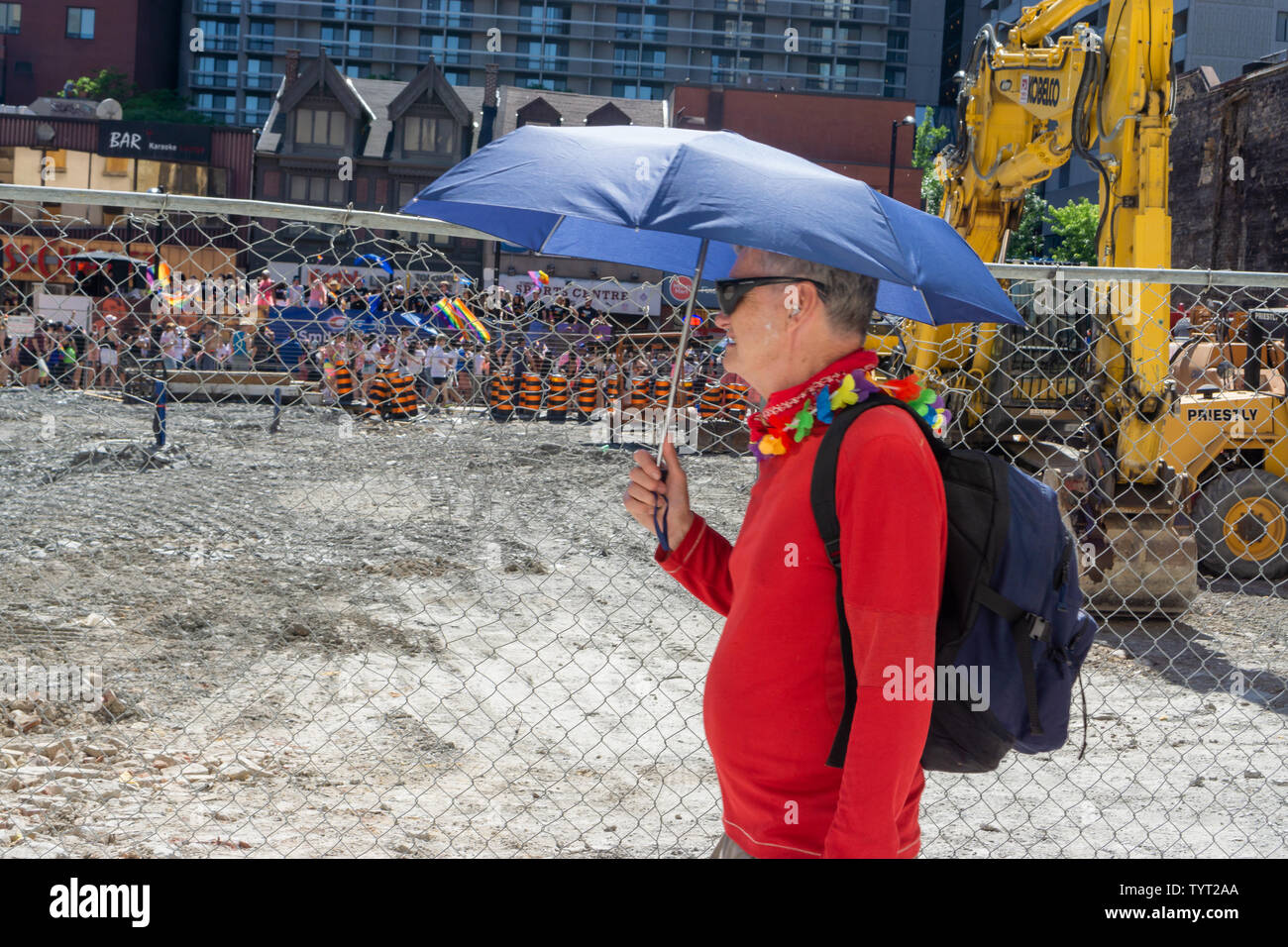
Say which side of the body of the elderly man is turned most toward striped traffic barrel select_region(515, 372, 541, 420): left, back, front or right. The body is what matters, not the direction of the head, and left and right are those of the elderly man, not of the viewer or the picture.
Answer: right

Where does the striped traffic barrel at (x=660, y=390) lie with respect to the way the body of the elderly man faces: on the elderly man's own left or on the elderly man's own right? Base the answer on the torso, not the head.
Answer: on the elderly man's own right

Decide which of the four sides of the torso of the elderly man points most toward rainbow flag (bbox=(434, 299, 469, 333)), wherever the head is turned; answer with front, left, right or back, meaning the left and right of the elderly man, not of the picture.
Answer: right

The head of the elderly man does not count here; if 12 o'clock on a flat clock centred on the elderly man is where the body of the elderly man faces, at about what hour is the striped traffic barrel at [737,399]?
The striped traffic barrel is roughly at 3 o'clock from the elderly man.

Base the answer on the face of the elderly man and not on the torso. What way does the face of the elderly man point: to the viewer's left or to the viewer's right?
to the viewer's left

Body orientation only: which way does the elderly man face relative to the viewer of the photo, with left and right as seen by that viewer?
facing to the left of the viewer

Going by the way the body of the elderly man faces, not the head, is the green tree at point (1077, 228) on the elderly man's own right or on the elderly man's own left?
on the elderly man's own right

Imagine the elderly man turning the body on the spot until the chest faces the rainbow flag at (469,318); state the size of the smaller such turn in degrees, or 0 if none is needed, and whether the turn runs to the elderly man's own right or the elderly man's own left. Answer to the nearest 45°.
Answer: approximately 90° to the elderly man's own right
